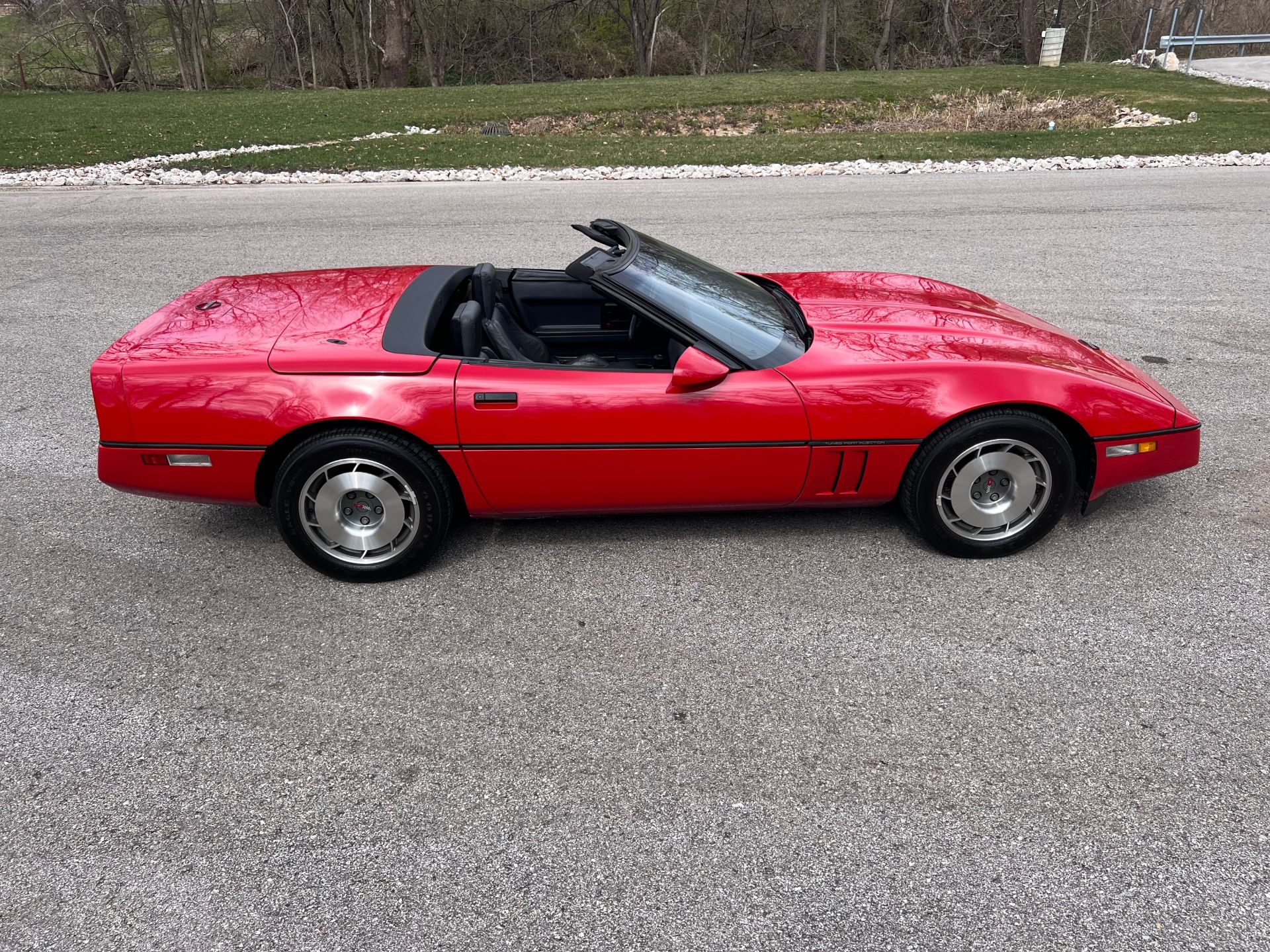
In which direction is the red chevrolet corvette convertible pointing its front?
to the viewer's right
